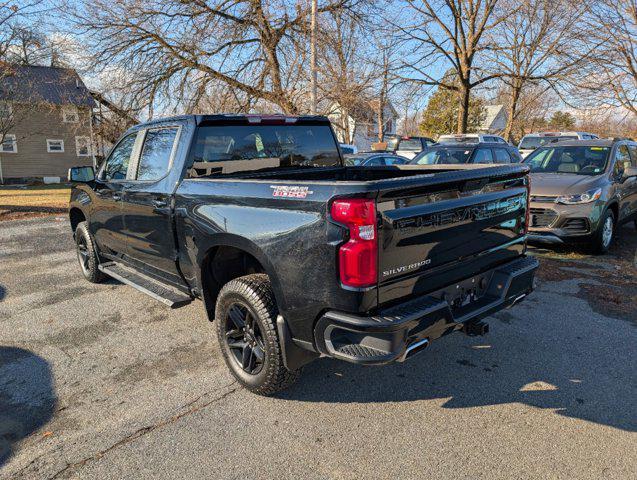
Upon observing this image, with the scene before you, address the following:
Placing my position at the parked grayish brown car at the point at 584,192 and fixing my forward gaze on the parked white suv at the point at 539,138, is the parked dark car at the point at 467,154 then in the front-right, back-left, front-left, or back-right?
front-left

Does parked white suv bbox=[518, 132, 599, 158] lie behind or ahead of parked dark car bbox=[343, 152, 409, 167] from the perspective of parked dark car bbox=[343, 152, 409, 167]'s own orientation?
behind

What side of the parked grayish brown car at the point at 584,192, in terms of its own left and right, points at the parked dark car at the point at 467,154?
right

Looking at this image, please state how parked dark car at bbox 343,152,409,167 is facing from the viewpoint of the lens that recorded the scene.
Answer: facing the viewer and to the left of the viewer

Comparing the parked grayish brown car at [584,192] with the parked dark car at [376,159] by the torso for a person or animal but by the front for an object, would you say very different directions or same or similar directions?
same or similar directions

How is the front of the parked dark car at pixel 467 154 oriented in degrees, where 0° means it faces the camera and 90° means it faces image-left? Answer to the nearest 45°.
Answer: approximately 45°

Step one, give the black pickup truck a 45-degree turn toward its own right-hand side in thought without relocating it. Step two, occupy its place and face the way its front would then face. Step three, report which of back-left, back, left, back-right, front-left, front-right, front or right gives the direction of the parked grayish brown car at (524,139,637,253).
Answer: front-right

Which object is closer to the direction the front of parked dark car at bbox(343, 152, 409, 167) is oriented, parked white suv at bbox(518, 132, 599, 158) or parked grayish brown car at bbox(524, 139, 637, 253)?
the parked grayish brown car

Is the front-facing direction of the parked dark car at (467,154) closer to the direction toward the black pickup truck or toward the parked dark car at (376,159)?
the black pickup truck

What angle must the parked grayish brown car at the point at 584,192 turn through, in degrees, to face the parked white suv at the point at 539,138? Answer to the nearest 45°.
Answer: approximately 135° to its right

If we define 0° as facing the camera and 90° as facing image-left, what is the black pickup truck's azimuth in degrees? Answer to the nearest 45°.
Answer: approximately 135°

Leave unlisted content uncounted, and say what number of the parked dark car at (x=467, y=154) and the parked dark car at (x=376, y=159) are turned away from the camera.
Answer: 0

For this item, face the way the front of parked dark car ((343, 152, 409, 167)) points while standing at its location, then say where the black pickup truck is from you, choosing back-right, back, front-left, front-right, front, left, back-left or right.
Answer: front-left

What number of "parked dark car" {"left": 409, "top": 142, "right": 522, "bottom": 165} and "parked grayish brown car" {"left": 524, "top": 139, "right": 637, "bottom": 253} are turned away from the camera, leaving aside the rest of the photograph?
0

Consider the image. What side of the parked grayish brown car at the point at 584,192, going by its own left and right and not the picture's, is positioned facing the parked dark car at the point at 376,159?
right
